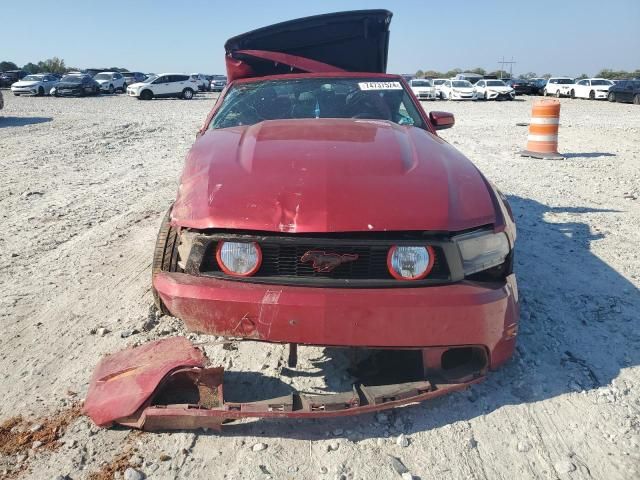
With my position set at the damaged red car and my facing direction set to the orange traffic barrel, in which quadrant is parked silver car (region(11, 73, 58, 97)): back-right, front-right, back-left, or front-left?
front-left

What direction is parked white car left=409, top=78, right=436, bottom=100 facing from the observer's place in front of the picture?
facing the viewer and to the right of the viewer

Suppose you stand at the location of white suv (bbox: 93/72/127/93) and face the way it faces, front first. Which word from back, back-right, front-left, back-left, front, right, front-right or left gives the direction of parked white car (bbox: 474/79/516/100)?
left

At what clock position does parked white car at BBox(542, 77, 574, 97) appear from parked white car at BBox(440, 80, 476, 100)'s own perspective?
parked white car at BBox(542, 77, 574, 97) is roughly at 9 o'clock from parked white car at BBox(440, 80, 476, 100).

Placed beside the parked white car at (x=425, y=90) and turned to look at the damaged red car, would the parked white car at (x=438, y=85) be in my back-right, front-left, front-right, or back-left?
back-left

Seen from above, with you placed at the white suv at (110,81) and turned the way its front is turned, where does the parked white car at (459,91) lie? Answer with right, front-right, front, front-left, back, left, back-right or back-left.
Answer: left

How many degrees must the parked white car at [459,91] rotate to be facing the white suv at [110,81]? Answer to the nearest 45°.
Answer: approximately 135° to its right

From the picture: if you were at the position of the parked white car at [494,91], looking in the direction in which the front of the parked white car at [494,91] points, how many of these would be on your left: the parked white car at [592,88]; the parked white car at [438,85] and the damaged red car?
1

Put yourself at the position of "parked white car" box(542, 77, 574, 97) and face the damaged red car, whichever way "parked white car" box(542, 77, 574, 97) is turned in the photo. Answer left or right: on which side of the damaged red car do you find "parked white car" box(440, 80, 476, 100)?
right

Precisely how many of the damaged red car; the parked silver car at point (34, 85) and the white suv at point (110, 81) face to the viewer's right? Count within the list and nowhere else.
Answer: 0

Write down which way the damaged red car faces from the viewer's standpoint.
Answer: facing the viewer

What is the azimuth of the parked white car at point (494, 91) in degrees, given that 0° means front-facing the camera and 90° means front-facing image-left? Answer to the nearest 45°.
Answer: approximately 315°

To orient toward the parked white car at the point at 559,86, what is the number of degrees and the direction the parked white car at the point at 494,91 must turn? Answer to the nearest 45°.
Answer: approximately 90° to its left

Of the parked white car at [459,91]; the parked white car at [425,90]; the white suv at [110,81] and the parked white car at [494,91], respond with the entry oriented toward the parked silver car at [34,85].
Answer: the white suv

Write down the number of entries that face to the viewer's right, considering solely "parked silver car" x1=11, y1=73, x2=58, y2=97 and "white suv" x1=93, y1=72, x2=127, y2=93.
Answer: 0

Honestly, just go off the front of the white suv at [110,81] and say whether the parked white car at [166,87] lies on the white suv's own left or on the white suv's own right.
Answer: on the white suv's own left

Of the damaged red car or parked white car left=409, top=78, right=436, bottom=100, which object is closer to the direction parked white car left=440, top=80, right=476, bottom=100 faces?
the damaged red car
